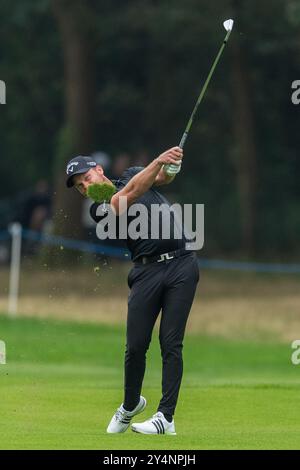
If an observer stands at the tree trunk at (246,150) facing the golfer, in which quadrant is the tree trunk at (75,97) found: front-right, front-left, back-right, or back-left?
front-right

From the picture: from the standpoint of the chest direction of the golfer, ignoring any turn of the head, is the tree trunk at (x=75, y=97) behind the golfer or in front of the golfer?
behind

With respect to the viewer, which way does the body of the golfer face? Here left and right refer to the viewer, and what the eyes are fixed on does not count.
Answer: facing the viewer

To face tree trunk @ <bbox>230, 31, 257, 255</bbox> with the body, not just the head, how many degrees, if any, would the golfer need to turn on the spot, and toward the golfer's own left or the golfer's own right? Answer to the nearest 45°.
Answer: approximately 180°
